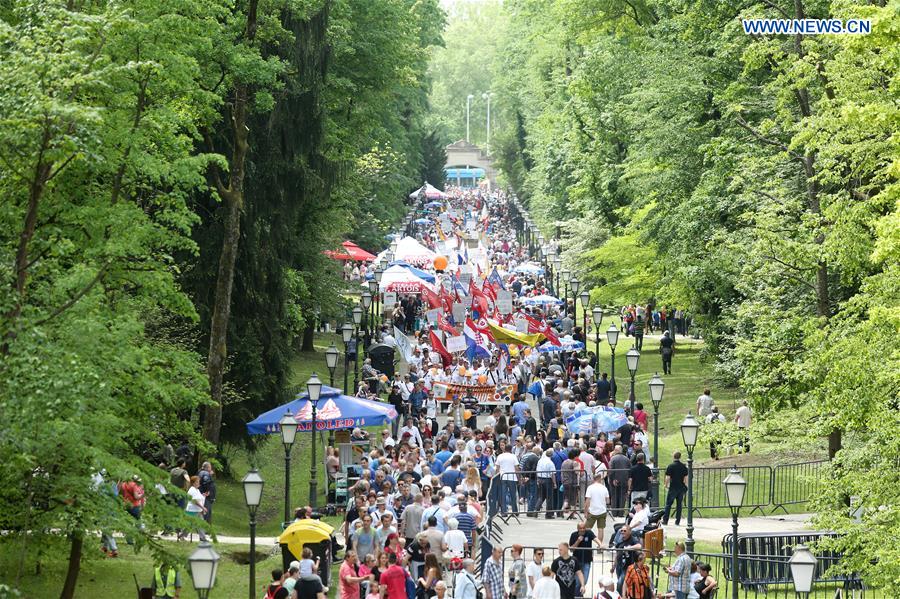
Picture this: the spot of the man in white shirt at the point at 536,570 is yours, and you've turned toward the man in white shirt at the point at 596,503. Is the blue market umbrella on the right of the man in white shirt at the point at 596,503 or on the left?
left

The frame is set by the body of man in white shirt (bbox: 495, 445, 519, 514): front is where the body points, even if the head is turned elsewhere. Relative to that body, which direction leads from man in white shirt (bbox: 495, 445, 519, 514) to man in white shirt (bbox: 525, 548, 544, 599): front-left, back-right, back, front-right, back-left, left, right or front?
back

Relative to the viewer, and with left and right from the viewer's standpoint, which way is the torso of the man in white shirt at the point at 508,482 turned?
facing away from the viewer

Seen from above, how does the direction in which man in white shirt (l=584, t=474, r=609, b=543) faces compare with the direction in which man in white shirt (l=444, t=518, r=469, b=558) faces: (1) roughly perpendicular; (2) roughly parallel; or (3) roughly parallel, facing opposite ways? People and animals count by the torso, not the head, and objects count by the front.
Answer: roughly parallel

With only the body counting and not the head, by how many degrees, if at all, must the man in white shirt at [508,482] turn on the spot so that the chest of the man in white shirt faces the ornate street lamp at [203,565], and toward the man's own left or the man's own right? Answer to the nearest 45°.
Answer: approximately 180°
